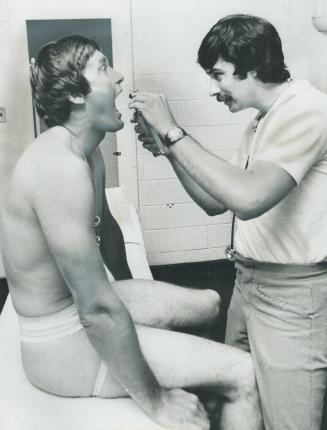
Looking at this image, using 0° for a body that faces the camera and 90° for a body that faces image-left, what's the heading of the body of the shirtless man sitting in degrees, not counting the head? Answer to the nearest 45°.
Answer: approximately 270°

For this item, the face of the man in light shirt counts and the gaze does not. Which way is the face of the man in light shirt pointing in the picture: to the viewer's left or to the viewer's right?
to the viewer's left

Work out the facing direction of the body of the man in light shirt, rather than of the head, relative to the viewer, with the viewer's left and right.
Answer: facing to the left of the viewer

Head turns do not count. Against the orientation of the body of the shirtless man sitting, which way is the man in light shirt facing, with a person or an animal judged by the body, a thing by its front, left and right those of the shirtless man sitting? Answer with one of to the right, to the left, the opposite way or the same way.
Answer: the opposite way

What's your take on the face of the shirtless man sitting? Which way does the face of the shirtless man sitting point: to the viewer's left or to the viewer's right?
to the viewer's right

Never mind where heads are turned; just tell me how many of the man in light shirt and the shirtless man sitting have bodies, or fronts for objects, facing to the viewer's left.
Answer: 1
